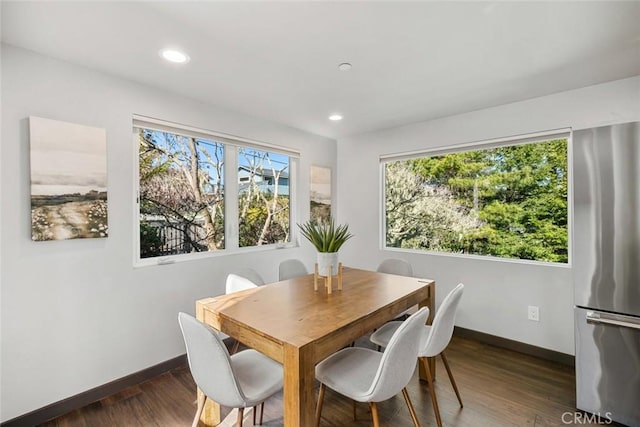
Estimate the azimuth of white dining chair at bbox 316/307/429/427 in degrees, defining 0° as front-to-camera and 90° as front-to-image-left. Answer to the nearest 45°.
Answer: approximately 135°

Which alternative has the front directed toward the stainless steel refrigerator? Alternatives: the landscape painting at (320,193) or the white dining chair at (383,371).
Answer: the landscape painting

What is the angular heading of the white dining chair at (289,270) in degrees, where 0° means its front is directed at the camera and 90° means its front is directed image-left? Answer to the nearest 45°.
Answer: approximately 315°

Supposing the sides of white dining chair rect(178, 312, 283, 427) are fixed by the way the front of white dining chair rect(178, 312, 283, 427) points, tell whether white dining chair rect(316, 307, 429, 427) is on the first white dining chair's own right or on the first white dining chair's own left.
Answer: on the first white dining chair's own right

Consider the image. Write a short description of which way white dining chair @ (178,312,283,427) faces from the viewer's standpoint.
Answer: facing away from the viewer and to the right of the viewer

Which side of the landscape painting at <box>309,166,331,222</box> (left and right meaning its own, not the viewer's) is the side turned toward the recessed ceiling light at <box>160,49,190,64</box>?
right

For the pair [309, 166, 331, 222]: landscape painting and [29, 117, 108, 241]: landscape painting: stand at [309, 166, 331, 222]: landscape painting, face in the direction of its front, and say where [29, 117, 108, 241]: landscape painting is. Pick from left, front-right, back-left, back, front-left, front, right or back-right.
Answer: right
